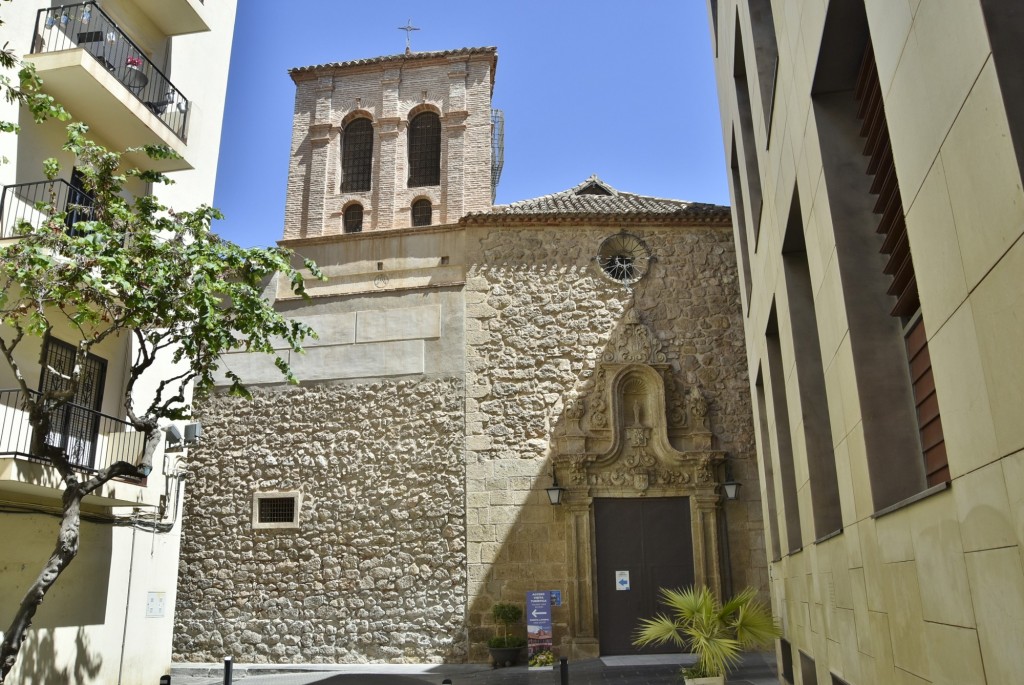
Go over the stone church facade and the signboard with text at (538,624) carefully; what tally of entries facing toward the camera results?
2

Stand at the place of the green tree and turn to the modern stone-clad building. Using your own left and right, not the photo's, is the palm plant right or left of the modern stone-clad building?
left

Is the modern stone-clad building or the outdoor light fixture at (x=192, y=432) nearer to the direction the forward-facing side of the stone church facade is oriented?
the modern stone-clad building

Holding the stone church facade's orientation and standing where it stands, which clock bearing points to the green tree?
The green tree is roughly at 1 o'clock from the stone church facade.

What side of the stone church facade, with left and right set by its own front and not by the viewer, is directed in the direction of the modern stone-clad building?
front

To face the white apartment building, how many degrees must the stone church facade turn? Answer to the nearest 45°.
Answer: approximately 45° to its right

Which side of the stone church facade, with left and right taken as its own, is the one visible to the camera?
front

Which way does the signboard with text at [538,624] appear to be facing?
toward the camera

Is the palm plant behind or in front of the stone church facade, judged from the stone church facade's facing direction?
in front

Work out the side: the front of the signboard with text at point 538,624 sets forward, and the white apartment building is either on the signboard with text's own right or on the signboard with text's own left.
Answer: on the signboard with text's own right

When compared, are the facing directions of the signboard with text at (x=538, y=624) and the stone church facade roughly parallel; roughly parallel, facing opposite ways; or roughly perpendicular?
roughly parallel
